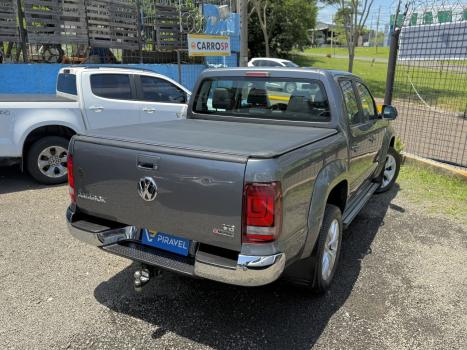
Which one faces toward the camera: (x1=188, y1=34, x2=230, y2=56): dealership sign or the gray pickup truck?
the dealership sign

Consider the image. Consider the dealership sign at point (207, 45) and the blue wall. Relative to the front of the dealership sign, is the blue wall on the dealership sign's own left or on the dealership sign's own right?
on the dealership sign's own right

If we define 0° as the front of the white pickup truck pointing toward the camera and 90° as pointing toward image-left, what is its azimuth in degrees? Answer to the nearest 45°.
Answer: approximately 270°

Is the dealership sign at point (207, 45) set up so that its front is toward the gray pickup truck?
yes

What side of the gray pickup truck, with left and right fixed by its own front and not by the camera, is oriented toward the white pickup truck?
left

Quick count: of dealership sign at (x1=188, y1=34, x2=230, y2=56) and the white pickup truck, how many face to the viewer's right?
1

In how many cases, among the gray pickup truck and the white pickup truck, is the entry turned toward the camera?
0

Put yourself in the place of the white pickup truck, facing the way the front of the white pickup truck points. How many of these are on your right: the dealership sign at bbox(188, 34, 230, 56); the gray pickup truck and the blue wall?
1

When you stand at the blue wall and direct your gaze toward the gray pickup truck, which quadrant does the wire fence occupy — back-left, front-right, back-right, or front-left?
front-left

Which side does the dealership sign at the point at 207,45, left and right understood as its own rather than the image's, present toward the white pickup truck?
front

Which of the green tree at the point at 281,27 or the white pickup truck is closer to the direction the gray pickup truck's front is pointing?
the green tree

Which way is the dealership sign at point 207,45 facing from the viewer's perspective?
toward the camera

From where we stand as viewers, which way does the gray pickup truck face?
facing away from the viewer and to the right of the viewer

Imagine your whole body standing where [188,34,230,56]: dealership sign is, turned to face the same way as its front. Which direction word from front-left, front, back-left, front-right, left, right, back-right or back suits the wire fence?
front-left

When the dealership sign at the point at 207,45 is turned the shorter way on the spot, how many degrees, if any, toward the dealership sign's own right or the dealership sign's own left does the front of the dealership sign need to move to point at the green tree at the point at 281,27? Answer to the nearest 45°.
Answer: approximately 180°
